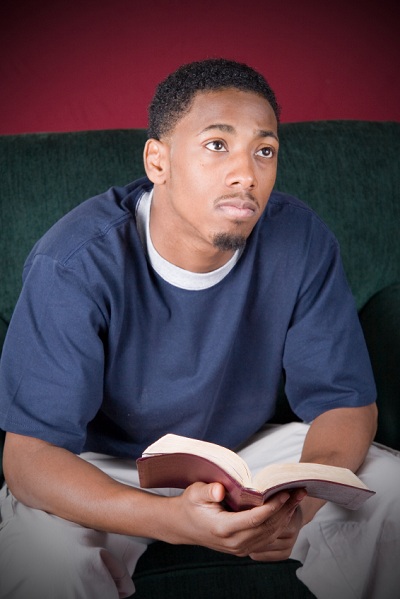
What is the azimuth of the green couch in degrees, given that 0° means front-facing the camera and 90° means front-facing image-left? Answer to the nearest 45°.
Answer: approximately 0°

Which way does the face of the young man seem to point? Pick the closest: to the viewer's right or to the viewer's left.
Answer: to the viewer's right
